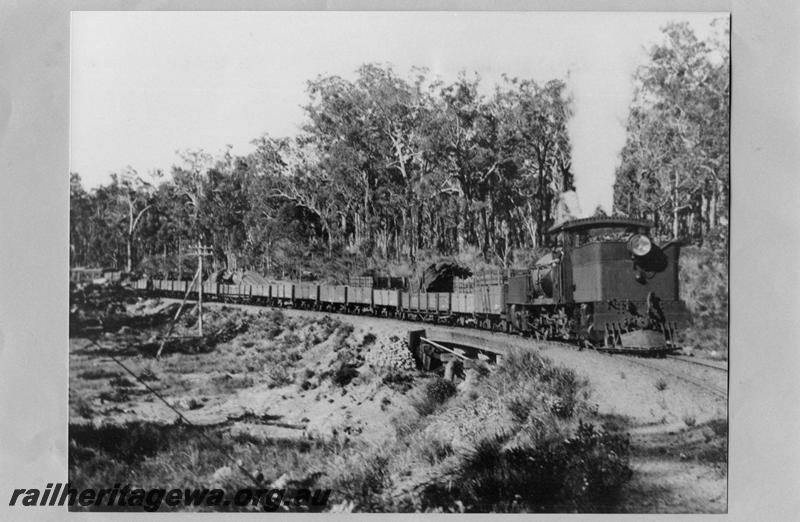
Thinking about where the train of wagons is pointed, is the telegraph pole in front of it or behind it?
behind

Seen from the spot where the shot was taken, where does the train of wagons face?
facing the viewer and to the right of the viewer
